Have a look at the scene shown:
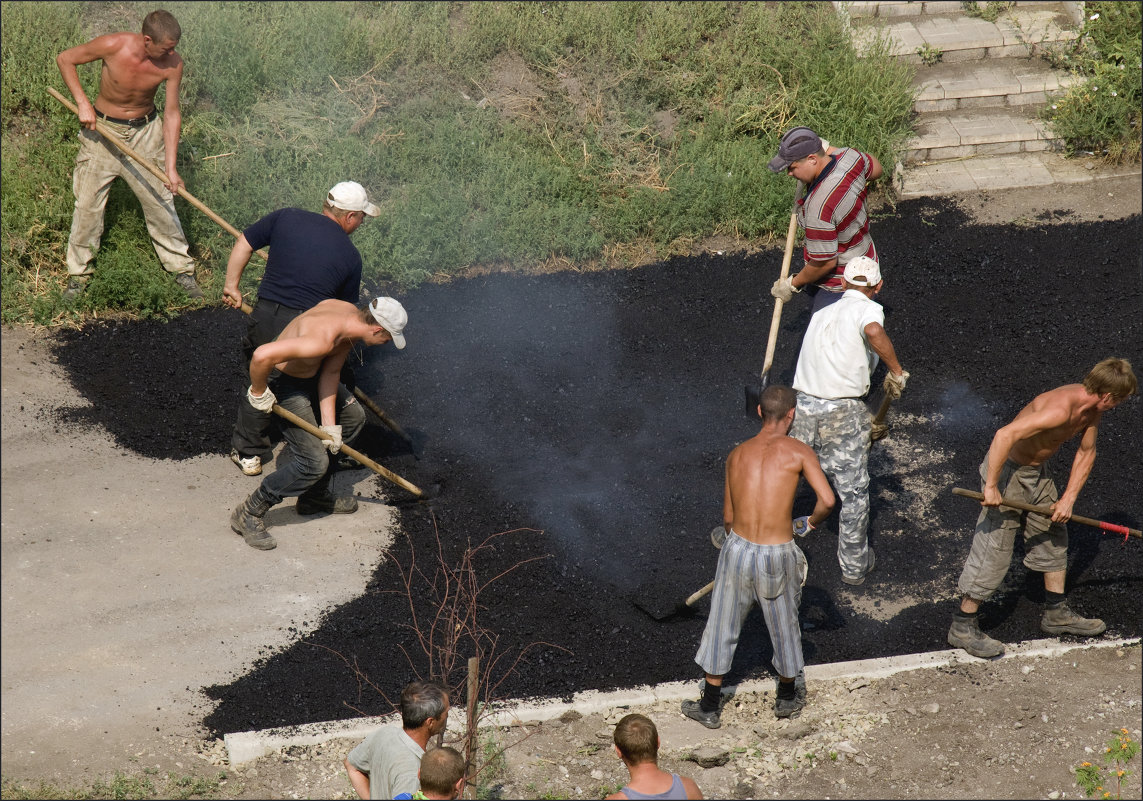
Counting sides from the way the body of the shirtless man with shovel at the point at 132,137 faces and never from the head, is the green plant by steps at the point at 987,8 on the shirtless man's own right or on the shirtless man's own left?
on the shirtless man's own left

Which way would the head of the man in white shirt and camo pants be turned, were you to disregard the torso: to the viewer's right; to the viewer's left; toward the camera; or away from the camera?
away from the camera

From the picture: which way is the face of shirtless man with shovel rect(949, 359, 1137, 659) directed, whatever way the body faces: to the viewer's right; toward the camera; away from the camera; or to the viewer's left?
to the viewer's right

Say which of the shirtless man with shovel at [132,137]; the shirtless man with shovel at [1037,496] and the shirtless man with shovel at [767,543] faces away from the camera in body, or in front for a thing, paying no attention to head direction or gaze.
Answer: the shirtless man with shovel at [767,543]

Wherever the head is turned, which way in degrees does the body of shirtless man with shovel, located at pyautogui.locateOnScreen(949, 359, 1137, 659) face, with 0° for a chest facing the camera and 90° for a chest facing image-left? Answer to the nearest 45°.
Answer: approximately 315°

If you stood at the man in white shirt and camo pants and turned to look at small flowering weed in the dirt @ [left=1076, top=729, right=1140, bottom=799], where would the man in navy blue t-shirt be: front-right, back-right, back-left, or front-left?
back-right

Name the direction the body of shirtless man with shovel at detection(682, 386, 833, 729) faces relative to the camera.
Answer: away from the camera

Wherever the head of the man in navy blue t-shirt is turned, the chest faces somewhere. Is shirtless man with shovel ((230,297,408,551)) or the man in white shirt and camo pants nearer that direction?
the man in white shirt and camo pants
